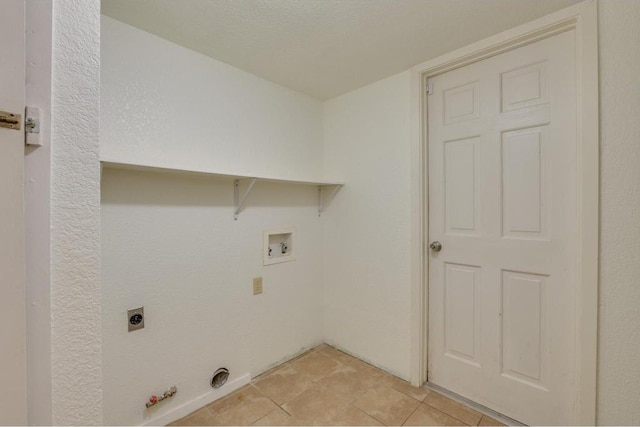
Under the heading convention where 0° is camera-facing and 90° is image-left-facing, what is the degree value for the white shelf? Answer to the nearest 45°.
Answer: approximately 315°

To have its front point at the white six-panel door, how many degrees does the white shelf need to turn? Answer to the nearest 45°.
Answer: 0° — it already faces it
